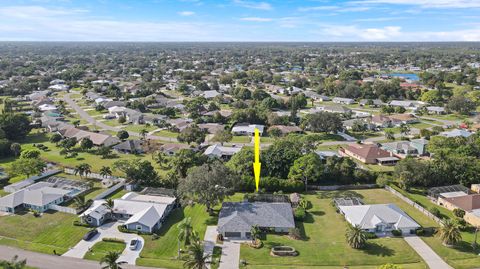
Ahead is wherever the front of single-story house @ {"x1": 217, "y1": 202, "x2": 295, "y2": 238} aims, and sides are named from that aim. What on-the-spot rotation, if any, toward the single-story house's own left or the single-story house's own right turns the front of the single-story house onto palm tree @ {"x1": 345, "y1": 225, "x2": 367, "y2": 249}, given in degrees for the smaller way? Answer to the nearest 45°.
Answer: approximately 90° to the single-story house's own left

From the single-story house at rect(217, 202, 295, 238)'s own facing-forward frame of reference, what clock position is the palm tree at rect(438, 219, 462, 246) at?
The palm tree is roughly at 9 o'clock from the single-story house.

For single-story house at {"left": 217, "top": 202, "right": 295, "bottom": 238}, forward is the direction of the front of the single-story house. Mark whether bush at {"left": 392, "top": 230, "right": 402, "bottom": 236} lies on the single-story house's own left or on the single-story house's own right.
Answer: on the single-story house's own left

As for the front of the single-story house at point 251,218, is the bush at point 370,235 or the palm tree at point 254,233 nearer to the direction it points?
the palm tree

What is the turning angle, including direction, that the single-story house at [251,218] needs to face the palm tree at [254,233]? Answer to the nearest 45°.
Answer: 0° — it already faces it

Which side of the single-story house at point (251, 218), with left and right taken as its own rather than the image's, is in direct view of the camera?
front

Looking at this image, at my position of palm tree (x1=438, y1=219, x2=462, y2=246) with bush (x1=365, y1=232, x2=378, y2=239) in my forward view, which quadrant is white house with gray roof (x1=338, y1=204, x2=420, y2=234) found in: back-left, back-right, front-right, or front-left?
front-right

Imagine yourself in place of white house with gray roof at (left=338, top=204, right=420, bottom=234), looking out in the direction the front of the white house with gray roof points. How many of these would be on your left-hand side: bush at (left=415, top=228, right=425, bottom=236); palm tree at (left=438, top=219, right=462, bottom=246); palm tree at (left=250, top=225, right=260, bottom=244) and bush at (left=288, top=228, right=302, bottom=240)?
2

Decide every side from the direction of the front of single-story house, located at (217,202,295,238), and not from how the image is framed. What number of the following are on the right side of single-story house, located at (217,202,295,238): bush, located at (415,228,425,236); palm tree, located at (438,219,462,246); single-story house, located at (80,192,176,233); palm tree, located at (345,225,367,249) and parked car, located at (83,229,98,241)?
2

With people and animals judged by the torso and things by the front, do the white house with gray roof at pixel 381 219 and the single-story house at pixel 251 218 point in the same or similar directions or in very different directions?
same or similar directions

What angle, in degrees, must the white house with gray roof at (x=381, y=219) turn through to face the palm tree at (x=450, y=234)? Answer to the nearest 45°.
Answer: approximately 90° to its left

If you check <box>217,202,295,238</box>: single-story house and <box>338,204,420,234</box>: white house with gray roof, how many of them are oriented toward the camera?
2

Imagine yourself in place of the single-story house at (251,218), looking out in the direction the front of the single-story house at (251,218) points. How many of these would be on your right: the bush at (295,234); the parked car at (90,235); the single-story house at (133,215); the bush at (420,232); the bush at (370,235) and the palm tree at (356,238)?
2

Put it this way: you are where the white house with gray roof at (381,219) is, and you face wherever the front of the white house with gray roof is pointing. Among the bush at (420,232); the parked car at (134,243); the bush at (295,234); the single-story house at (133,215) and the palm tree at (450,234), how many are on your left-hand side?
2

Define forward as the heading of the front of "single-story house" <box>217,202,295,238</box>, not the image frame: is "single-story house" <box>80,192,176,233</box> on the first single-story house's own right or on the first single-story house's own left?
on the first single-story house's own right

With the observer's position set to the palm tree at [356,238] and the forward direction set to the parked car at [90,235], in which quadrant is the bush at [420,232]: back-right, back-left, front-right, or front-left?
back-right

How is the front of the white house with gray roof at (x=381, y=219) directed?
toward the camera
